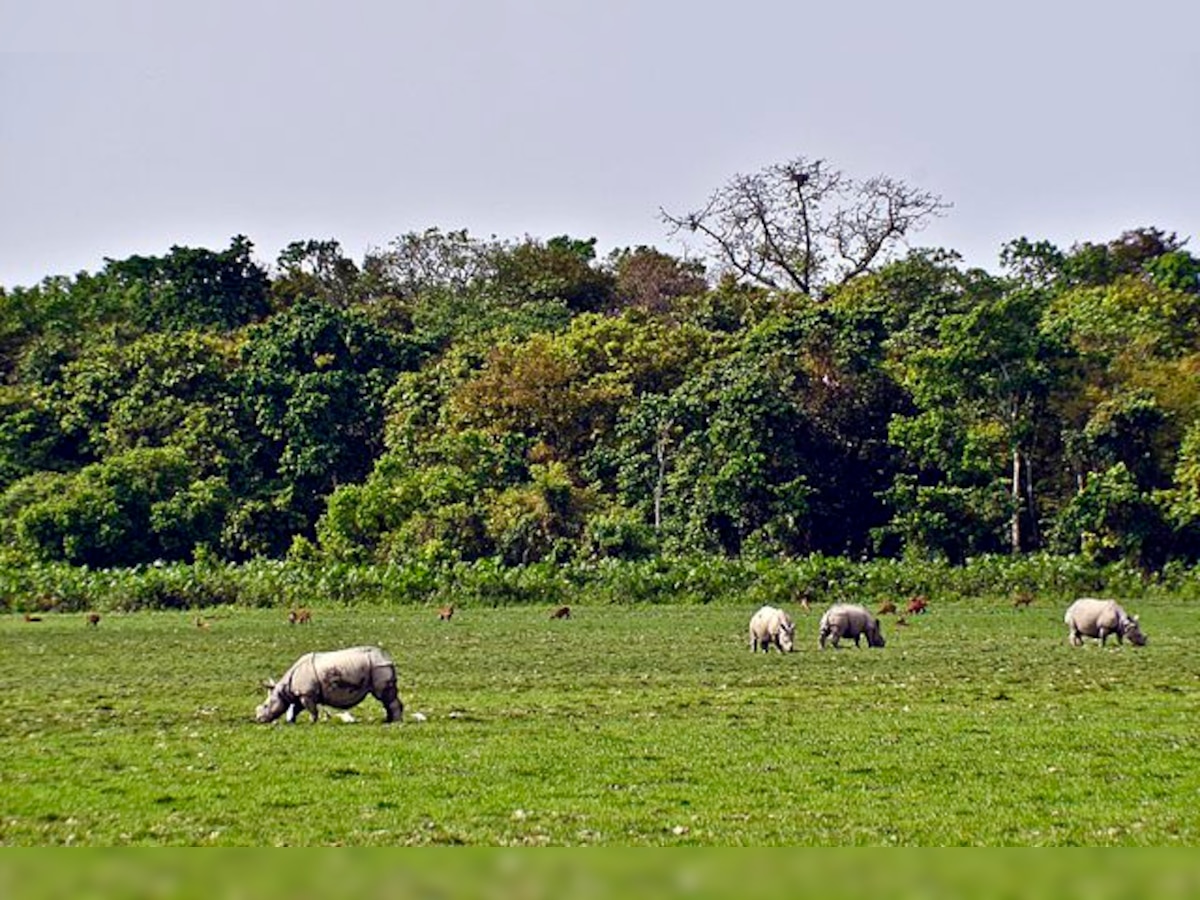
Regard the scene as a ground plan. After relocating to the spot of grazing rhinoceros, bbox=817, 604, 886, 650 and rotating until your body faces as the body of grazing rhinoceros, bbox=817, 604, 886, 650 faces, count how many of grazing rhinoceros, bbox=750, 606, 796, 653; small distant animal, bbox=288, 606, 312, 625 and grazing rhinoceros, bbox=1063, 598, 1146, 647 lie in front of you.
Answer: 1

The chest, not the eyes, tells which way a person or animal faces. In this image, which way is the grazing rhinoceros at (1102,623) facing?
to the viewer's right

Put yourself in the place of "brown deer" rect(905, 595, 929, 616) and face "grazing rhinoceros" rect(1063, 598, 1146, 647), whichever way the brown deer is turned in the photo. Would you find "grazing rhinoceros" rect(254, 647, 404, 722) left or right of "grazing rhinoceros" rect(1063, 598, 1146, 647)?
right

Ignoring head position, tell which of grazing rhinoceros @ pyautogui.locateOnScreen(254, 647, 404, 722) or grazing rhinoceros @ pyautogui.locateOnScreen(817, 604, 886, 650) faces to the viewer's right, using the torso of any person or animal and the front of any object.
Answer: grazing rhinoceros @ pyautogui.locateOnScreen(817, 604, 886, 650)

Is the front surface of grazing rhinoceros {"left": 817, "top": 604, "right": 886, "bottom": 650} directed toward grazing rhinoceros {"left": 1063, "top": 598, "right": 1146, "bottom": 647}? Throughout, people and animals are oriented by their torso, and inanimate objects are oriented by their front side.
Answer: yes

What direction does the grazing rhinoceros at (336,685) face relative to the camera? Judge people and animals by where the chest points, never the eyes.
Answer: to the viewer's left

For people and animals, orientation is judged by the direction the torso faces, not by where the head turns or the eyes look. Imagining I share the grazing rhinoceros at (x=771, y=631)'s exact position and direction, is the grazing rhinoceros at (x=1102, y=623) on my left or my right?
on my left

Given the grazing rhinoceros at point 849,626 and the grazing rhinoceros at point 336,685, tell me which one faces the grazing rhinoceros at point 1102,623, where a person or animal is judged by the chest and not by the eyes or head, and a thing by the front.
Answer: the grazing rhinoceros at point 849,626

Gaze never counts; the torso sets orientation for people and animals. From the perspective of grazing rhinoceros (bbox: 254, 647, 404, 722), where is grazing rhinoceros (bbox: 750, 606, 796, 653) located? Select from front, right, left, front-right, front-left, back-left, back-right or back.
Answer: back-right

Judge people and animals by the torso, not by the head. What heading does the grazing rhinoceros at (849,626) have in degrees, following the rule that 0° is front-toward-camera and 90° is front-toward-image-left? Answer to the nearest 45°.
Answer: approximately 270°

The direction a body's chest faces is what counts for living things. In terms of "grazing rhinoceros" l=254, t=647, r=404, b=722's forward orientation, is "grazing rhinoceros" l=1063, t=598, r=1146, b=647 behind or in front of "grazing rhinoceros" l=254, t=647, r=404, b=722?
behind

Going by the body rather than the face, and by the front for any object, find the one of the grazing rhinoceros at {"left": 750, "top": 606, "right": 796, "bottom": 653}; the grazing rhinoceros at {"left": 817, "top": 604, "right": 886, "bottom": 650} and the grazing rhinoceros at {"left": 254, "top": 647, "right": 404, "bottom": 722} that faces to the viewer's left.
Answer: the grazing rhinoceros at {"left": 254, "top": 647, "right": 404, "bottom": 722}

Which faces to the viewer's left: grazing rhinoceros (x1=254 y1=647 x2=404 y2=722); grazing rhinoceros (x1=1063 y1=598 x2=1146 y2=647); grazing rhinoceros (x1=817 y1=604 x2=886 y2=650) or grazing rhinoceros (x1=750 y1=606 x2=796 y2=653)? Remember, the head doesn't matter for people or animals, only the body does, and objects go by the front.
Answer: grazing rhinoceros (x1=254 y1=647 x2=404 y2=722)

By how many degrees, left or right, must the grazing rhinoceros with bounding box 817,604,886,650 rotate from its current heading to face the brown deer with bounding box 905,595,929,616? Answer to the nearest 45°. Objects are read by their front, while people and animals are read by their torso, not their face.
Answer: approximately 90° to its left

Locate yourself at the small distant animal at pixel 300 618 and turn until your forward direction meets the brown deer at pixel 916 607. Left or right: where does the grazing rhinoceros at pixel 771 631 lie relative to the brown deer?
right
